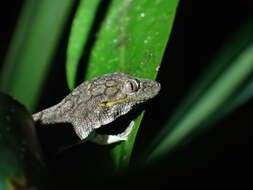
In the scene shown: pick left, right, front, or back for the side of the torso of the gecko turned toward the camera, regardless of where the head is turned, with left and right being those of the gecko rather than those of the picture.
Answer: right

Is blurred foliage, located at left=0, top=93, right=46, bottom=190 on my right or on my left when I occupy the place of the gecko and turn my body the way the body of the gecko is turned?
on my right
